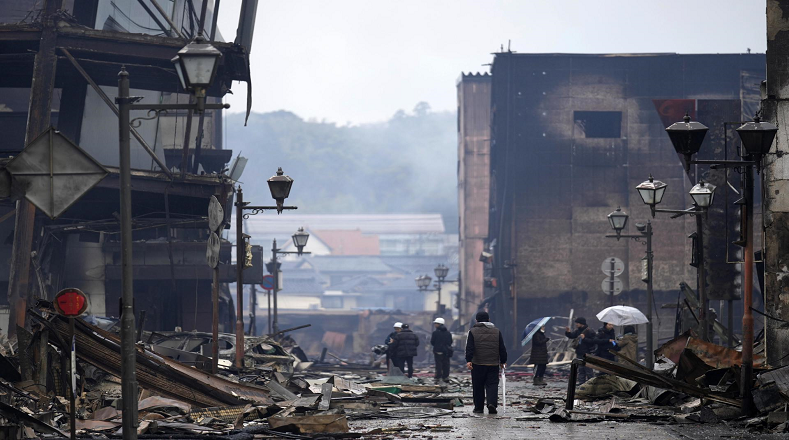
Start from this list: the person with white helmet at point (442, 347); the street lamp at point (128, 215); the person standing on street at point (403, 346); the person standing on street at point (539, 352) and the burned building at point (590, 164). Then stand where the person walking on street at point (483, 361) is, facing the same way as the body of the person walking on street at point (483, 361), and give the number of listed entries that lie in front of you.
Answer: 4

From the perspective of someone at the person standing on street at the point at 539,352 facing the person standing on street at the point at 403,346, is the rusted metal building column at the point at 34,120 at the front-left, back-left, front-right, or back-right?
front-left

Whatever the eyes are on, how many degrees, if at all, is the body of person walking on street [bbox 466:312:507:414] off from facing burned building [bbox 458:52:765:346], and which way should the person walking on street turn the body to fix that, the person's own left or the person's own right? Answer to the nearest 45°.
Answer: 0° — they already face it

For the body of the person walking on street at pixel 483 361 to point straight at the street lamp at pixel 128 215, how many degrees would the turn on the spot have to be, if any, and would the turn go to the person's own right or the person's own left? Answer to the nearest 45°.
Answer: approximately 135° to the person's own left

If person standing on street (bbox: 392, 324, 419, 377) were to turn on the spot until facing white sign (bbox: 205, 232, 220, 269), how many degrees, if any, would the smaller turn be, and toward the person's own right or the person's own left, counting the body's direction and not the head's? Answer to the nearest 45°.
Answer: approximately 135° to the person's own left

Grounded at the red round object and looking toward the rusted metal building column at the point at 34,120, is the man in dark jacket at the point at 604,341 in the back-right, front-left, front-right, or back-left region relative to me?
front-right

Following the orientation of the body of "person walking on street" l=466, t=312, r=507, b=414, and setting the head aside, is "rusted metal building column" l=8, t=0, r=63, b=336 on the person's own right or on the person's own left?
on the person's own left

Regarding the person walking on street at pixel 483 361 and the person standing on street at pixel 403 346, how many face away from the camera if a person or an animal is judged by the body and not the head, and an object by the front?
2

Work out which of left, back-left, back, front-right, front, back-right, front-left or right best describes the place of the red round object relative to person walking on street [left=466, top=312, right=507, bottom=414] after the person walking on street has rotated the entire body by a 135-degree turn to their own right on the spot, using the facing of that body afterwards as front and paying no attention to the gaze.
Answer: right

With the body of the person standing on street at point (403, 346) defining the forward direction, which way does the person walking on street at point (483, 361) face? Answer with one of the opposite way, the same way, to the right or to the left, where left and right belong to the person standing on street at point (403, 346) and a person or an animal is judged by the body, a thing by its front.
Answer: the same way

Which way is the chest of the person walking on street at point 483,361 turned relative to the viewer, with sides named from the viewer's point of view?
facing away from the viewer

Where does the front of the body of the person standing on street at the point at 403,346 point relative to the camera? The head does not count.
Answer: away from the camera
